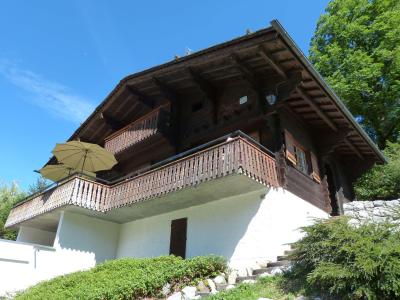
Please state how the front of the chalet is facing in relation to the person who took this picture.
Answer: facing the viewer and to the left of the viewer

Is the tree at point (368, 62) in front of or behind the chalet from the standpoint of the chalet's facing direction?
behind

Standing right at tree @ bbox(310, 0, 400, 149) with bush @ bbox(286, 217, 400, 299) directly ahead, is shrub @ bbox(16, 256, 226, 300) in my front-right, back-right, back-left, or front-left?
front-right

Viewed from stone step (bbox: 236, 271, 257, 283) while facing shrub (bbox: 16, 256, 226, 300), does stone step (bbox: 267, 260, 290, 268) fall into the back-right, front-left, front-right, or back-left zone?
back-right
